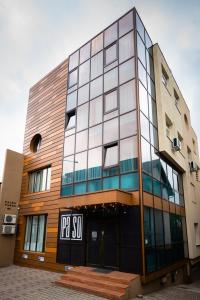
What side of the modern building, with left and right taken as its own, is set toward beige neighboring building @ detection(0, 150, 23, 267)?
right

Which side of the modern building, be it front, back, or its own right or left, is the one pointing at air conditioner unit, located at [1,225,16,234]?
right

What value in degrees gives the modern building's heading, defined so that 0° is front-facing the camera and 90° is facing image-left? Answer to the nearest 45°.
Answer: approximately 45°
